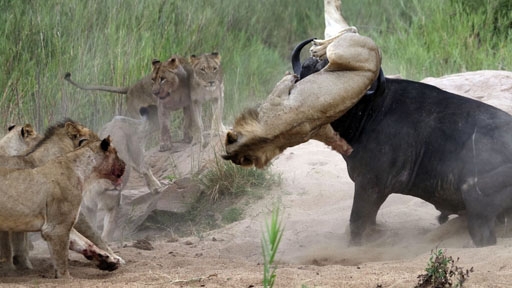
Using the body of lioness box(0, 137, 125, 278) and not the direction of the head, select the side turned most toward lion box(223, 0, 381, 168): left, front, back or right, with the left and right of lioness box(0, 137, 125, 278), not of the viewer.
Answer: front

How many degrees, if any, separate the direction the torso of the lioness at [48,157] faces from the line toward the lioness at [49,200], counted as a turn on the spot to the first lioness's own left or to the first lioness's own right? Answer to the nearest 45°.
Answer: approximately 90° to the first lioness's own right

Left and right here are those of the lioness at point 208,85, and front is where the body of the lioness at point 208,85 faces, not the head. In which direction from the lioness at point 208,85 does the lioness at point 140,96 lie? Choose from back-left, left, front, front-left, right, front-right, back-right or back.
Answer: right

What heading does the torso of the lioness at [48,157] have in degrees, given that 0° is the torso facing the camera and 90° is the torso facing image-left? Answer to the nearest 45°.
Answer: approximately 270°

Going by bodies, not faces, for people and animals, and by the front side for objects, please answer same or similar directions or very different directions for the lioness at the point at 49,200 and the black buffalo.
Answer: very different directions

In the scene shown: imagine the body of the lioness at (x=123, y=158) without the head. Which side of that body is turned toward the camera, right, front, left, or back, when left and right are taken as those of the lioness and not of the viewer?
left

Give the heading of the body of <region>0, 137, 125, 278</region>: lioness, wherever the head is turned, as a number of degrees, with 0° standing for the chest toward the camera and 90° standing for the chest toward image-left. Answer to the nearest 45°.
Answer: approximately 270°

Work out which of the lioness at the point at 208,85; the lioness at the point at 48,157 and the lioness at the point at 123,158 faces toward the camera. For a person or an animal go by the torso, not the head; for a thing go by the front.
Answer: the lioness at the point at 208,85

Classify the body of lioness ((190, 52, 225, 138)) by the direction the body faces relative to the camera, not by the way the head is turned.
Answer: toward the camera

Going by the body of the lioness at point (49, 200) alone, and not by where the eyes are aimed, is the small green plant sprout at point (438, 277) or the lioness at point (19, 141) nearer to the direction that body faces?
the small green plant sprout

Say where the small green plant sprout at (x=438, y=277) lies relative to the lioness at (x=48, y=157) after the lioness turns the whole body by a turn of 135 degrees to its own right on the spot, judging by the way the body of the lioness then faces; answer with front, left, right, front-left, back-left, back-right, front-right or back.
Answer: left

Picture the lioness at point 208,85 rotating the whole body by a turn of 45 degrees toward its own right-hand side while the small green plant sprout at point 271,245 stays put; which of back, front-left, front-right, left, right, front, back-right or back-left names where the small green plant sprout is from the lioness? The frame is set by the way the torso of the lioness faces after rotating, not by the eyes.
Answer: front-left

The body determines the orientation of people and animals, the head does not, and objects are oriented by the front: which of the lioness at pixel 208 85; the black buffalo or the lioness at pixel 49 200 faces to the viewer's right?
the lioness at pixel 49 200
